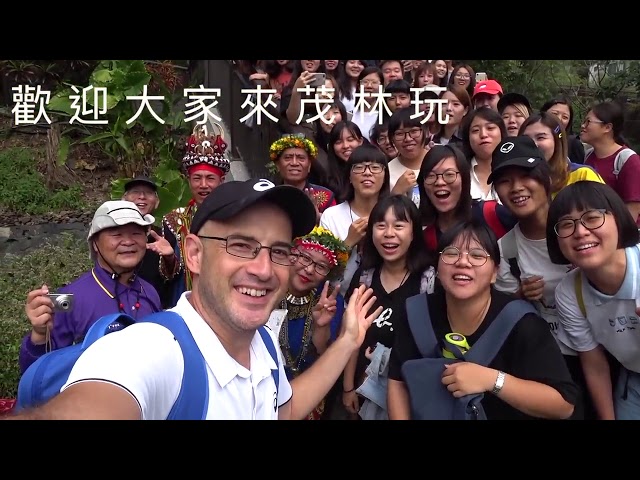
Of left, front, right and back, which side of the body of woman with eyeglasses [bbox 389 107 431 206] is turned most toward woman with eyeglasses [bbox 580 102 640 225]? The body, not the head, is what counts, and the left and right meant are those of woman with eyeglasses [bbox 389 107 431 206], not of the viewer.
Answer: left

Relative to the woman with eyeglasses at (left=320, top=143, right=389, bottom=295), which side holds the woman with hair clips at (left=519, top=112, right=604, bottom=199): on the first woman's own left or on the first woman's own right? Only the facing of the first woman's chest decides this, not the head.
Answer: on the first woman's own left

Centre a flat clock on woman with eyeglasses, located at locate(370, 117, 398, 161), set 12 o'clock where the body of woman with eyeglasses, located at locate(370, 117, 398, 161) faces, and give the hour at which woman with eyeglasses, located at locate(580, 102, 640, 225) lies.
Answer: woman with eyeglasses, located at locate(580, 102, 640, 225) is roughly at 10 o'clock from woman with eyeglasses, located at locate(370, 117, 398, 161).

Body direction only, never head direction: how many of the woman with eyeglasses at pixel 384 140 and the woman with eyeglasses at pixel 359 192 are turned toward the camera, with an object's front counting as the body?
2

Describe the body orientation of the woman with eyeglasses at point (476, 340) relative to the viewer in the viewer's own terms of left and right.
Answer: facing the viewer

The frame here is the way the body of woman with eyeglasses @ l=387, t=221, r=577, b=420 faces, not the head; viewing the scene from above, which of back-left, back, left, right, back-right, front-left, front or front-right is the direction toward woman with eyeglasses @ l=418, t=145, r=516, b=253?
back

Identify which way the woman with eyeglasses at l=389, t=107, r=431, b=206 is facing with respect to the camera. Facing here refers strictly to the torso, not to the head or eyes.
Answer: toward the camera

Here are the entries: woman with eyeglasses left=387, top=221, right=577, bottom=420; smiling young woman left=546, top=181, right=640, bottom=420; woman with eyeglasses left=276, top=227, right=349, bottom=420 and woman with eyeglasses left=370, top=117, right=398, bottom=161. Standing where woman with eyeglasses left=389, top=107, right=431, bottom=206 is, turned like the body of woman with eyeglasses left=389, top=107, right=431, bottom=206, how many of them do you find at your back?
1

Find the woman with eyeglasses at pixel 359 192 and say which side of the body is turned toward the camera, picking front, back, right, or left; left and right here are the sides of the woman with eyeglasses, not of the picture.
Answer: front
